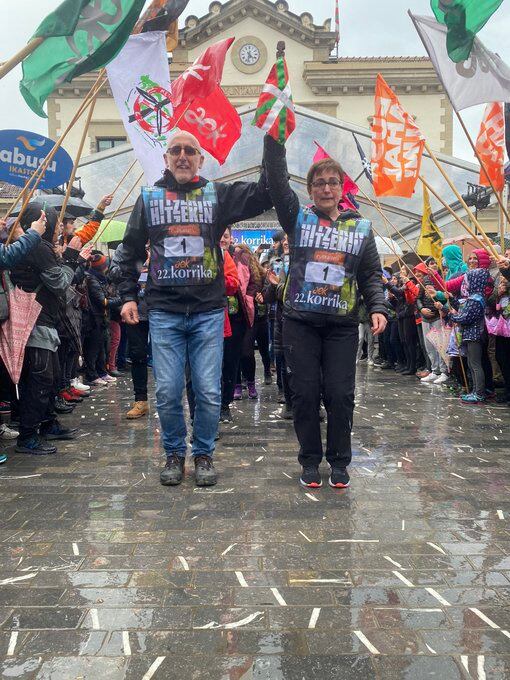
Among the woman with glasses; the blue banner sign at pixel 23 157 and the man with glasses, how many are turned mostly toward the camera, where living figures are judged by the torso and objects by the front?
3

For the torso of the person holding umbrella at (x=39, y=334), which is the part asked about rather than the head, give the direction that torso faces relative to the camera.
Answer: to the viewer's right

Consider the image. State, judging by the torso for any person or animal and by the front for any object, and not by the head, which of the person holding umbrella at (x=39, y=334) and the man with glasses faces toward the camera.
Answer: the man with glasses

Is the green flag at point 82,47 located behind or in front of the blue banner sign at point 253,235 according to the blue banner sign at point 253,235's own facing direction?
in front

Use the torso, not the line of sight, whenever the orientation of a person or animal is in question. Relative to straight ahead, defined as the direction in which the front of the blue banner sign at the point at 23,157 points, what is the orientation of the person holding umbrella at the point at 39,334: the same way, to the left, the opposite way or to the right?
to the left

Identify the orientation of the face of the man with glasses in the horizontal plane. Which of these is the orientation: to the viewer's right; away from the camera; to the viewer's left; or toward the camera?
toward the camera

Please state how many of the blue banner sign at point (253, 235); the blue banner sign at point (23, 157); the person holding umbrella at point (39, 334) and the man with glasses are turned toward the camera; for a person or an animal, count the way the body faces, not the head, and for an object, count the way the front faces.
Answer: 3

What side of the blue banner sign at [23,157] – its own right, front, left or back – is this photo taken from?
front

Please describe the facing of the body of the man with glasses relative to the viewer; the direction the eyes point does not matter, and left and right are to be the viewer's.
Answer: facing the viewer

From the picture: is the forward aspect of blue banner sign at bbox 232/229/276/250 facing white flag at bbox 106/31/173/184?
yes

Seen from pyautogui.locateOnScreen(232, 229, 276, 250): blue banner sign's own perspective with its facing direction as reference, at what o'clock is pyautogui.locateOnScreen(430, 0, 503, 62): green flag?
The green flag is roughly at 12 o'clock from the blue banner sign.

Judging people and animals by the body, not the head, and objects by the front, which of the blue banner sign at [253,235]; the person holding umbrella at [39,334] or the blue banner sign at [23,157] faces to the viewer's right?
the person holding umbrella

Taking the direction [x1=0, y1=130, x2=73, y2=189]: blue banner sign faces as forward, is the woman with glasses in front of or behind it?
in front
